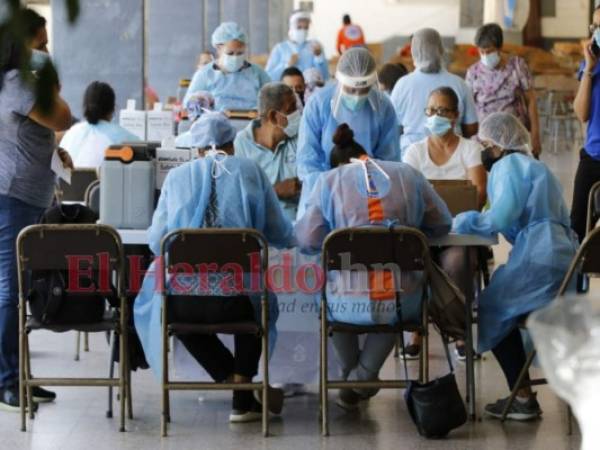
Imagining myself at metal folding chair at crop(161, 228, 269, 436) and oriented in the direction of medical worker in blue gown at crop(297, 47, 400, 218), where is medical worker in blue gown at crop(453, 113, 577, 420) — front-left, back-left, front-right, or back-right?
front-right

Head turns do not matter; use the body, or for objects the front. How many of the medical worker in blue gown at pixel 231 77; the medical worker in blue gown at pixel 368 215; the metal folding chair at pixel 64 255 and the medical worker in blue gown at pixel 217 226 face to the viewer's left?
0

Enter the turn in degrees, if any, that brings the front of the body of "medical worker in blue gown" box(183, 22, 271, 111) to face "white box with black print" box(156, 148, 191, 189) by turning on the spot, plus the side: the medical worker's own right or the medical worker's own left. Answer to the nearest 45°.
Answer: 0° — they already face it

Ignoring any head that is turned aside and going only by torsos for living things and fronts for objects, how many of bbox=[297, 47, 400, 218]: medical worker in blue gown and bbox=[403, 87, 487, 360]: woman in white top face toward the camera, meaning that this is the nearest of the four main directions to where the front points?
2

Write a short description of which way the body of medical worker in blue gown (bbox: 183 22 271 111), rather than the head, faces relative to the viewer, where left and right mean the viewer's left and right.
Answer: facing the viewer

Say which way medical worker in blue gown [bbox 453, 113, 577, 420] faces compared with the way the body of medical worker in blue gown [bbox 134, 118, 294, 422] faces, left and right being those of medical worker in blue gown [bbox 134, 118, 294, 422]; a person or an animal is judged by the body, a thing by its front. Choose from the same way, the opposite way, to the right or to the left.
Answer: to the left

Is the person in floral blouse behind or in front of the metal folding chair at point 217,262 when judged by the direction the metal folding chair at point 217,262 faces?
in front

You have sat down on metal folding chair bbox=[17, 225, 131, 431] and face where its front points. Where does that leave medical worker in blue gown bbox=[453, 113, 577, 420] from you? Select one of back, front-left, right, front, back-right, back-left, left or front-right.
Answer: right

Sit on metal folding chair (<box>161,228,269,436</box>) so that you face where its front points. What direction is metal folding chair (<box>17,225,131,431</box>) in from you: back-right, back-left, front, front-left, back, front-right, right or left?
left

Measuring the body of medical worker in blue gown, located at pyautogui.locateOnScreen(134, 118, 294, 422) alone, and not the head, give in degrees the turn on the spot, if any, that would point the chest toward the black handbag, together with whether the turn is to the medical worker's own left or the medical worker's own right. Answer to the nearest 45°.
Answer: approximately 90° to the medical worker's own right

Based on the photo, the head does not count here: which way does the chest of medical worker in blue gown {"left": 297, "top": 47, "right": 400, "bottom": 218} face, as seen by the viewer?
toward the camera

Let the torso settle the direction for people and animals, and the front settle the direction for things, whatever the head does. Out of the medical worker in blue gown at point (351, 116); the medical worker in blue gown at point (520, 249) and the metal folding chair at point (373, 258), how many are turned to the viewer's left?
1

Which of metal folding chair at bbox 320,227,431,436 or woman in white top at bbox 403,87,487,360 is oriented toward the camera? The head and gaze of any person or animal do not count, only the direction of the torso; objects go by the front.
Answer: the woman in white top

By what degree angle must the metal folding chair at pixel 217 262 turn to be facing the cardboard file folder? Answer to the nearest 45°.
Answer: approximately 45° to its right

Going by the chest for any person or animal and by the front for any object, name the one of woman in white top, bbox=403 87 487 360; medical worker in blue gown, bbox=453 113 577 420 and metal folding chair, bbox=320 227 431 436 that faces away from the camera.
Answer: the metal folding chair

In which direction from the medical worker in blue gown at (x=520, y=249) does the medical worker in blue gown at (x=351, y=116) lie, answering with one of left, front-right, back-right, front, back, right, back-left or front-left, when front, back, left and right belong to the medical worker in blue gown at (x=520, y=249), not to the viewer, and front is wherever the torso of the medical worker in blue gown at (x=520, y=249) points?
front-right

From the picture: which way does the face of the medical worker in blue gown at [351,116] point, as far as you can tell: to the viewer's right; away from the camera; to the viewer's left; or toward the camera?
toward the camera

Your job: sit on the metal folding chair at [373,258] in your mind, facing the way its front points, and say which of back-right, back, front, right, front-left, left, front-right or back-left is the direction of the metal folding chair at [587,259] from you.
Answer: right

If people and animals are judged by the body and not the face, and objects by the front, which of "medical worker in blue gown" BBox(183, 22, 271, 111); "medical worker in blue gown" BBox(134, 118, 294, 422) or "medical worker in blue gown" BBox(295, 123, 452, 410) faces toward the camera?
"medical worker in blue gown" BBox(183, 22, 271, 111)

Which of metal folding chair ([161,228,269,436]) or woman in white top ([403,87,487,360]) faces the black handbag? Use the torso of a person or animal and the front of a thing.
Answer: the woman in white top

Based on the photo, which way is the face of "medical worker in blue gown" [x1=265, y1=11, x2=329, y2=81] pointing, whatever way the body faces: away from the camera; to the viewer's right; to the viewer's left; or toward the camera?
toward the camera
